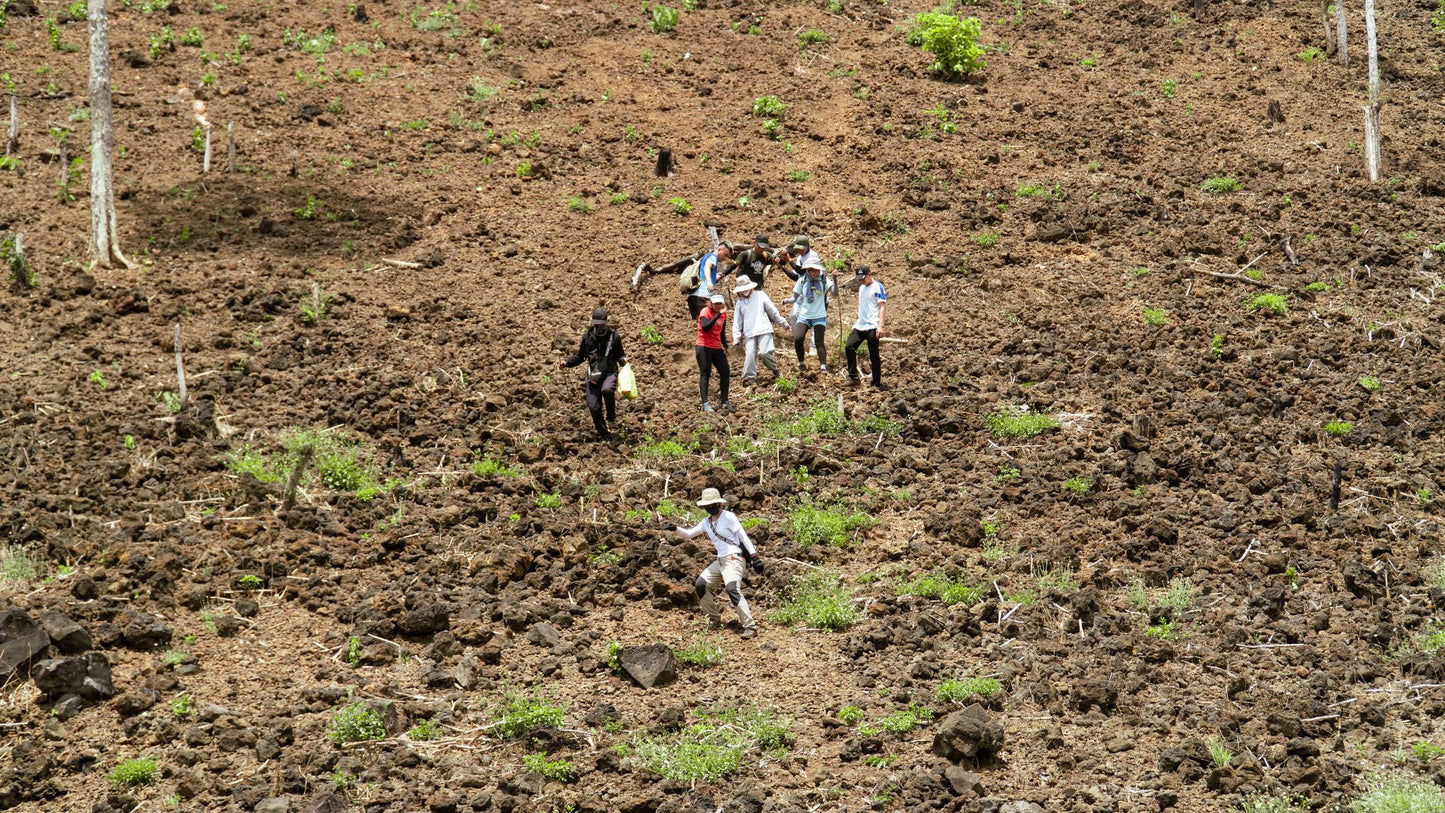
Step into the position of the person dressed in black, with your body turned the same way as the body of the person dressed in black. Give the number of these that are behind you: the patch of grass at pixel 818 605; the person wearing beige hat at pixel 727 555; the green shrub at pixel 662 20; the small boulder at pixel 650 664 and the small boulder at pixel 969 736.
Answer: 1

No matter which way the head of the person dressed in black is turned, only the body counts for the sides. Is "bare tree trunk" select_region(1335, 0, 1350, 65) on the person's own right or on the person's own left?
on the person's own left

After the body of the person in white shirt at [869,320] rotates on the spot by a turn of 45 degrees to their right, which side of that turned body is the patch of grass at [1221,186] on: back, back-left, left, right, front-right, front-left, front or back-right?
back-right

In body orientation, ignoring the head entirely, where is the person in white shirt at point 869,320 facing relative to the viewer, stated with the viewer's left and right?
facing the viewer and to the left of the viewer

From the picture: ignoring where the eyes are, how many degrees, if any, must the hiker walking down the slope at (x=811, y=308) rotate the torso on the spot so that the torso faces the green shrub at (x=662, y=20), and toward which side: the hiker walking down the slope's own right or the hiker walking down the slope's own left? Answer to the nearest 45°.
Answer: approximately 180°

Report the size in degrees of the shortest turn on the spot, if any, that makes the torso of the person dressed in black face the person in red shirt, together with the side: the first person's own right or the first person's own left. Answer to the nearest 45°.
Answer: approximately 135° to the first person's own left

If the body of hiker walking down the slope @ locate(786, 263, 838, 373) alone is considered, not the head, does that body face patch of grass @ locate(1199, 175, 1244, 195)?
no

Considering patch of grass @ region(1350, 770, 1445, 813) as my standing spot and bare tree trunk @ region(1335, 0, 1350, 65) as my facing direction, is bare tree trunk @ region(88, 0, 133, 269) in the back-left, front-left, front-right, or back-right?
front-left

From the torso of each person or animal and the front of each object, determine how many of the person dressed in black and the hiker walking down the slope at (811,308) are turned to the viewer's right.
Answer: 0

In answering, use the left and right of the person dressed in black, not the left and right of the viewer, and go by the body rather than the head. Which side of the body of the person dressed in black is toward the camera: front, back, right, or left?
front

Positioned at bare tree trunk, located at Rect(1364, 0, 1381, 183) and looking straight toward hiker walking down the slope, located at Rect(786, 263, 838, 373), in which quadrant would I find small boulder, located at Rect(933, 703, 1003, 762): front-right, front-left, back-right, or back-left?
front-left

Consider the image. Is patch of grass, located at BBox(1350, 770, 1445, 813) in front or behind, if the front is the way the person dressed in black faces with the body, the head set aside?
in front

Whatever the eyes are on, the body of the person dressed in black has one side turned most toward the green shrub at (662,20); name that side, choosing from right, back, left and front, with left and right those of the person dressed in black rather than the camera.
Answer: back
